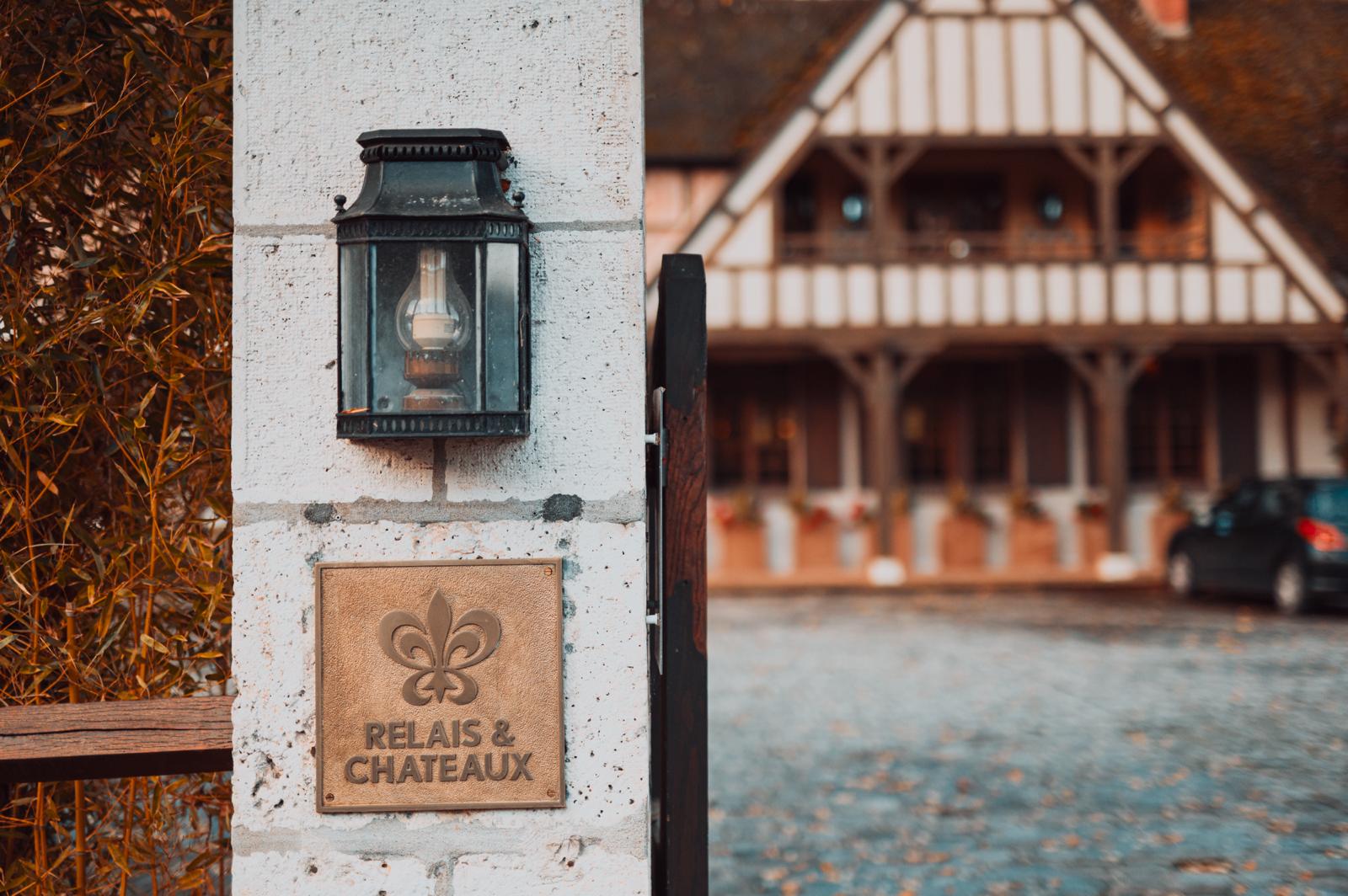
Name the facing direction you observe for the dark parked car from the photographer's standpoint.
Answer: facing away from the viewer and to the left of the viewer

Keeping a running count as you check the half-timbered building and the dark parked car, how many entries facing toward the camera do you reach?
1

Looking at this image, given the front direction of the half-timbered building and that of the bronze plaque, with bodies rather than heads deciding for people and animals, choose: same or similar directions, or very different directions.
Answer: same or similar directions

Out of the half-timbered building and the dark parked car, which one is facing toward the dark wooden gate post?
the half-timbered building

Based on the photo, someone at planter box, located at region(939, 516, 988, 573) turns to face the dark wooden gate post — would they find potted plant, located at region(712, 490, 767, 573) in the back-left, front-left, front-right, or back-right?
front-right

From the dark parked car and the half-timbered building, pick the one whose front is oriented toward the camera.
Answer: the half-timbered building

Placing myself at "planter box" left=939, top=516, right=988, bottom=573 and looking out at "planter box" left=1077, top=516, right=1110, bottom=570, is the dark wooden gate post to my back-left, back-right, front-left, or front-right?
back-right

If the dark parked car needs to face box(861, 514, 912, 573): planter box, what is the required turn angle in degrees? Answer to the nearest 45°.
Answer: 0° — it already faces it

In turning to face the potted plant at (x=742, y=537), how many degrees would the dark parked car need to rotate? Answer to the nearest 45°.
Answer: approximately 45° to its left

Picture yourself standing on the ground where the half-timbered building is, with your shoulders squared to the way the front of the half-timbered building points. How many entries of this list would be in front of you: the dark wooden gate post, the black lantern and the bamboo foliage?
3

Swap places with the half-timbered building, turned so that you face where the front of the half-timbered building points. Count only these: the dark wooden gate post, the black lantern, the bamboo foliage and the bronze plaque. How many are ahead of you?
4

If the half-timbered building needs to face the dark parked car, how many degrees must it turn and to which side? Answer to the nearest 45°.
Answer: approximately 45° to its left

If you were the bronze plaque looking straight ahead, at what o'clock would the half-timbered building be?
The half-timbered building is roughly at 7 o'clock from the bronze plaque.

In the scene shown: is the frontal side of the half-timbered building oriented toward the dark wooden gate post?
yes

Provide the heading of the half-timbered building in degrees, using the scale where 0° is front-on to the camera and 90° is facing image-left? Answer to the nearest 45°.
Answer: approximately 0°

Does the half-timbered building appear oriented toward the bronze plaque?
yes

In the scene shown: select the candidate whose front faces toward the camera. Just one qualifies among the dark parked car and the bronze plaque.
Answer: the bronze plaque

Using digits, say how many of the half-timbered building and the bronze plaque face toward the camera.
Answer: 2

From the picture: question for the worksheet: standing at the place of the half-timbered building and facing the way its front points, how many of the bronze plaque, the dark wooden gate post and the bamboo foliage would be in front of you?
3

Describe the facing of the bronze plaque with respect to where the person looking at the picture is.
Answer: facing the viewer
